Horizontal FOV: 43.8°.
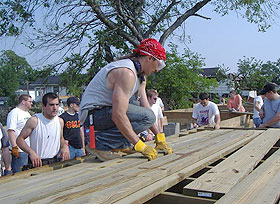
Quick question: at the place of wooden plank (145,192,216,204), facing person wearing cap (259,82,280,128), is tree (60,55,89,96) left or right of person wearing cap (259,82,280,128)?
left

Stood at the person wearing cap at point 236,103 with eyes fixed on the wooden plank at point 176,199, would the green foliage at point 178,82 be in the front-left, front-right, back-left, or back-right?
back-right

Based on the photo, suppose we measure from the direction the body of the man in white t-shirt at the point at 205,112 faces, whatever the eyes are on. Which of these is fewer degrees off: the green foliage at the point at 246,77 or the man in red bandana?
the man in red bandana

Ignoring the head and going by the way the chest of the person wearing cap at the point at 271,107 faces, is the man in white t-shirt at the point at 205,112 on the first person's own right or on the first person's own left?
on the first person's own right

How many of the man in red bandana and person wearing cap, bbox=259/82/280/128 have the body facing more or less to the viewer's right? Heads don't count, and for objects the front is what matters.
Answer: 1

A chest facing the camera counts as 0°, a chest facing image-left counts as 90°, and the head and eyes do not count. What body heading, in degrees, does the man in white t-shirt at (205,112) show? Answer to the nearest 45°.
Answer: approximately 0°

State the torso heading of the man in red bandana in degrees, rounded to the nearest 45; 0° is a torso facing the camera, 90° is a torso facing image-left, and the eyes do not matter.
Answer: approximately 270°

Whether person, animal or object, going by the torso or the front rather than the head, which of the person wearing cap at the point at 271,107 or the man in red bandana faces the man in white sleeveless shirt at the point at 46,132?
the person wearing cap
